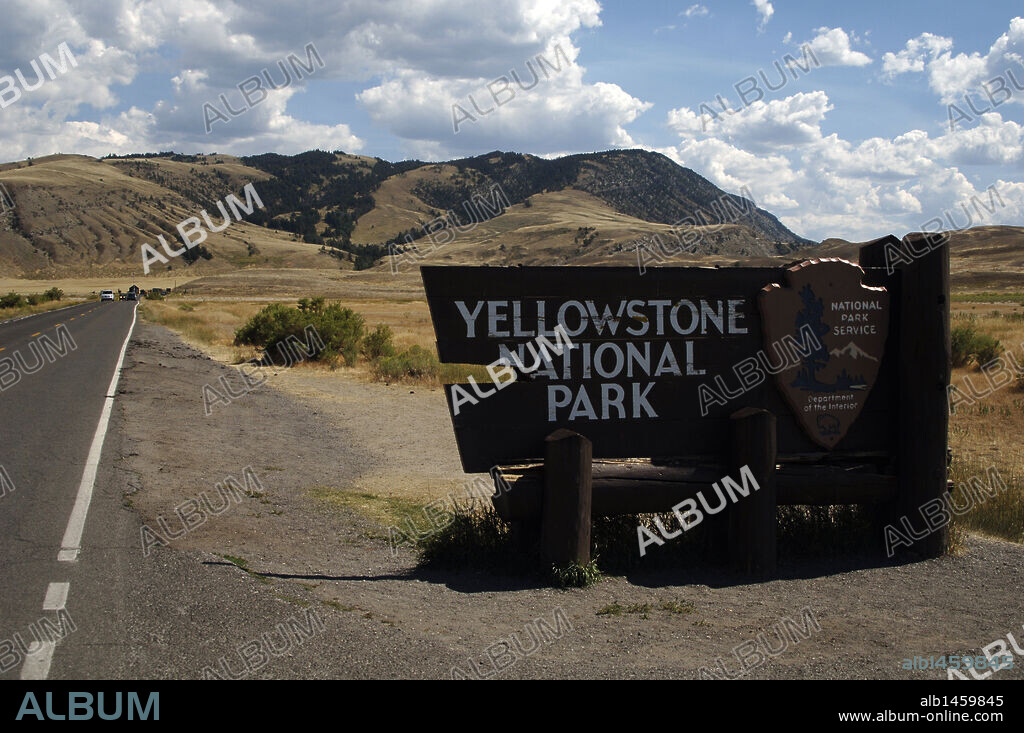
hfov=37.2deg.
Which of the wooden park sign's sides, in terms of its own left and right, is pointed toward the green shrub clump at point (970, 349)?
back

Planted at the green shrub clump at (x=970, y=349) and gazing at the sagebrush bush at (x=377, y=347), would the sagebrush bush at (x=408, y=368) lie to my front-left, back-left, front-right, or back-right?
front-left

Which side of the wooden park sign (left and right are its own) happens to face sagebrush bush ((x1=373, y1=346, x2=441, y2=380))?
back

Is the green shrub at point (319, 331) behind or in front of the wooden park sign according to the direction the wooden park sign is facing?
behind

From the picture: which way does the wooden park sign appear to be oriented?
toward the camera

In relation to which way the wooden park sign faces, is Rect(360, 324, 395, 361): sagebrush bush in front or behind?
behind
